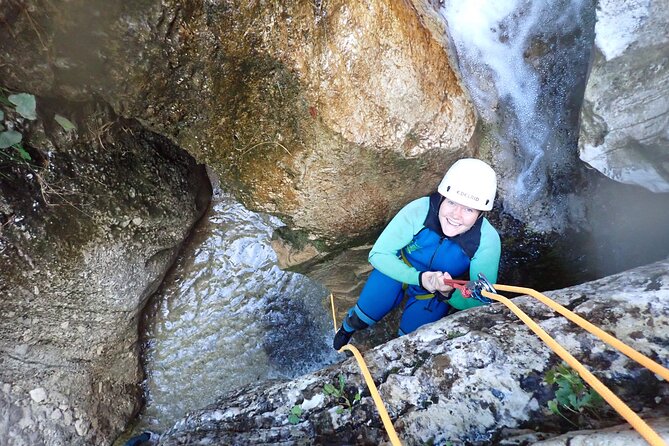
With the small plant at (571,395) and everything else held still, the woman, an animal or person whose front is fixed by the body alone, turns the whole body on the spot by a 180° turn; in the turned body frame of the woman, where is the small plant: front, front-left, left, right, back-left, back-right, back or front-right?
back-right

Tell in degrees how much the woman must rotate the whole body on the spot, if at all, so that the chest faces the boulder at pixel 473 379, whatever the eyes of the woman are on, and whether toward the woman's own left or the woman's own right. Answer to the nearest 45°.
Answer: approximately 45° to the woman's own left

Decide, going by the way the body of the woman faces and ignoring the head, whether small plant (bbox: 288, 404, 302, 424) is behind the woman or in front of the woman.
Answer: in front

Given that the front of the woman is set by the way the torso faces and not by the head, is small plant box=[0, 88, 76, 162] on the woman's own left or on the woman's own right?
on the woman's own right

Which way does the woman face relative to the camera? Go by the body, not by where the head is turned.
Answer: toward the camera

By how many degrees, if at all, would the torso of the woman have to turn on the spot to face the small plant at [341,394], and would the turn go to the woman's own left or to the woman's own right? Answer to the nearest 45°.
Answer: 0° — they already face it

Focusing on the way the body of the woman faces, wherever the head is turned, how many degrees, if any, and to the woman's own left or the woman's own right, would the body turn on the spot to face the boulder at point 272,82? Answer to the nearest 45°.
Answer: approximately 90° to the woman's own right
